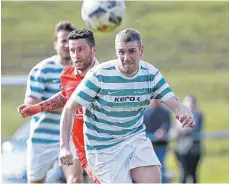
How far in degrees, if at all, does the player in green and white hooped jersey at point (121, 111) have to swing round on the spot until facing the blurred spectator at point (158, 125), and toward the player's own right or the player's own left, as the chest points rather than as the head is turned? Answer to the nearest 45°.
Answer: approximately 180°

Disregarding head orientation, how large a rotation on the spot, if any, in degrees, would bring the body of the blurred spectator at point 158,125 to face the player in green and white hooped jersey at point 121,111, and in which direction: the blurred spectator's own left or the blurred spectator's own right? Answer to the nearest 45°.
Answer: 0° — they already face them

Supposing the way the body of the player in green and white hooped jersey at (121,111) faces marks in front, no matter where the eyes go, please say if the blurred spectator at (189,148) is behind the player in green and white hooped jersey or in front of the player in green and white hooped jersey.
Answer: behind

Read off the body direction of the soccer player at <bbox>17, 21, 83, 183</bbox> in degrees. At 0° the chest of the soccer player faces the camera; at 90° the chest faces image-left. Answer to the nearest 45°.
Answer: approximately 315°

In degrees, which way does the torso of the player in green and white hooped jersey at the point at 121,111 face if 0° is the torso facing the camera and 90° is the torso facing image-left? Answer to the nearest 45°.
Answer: approximately 0°

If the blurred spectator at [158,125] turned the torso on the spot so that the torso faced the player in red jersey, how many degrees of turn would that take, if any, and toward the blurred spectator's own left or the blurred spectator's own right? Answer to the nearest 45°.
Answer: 0° — they already face them

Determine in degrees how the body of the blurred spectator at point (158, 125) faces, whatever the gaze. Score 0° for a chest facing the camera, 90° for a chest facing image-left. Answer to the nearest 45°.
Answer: approximately 0°

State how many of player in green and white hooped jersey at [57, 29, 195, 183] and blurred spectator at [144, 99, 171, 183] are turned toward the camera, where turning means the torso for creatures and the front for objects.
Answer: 2
